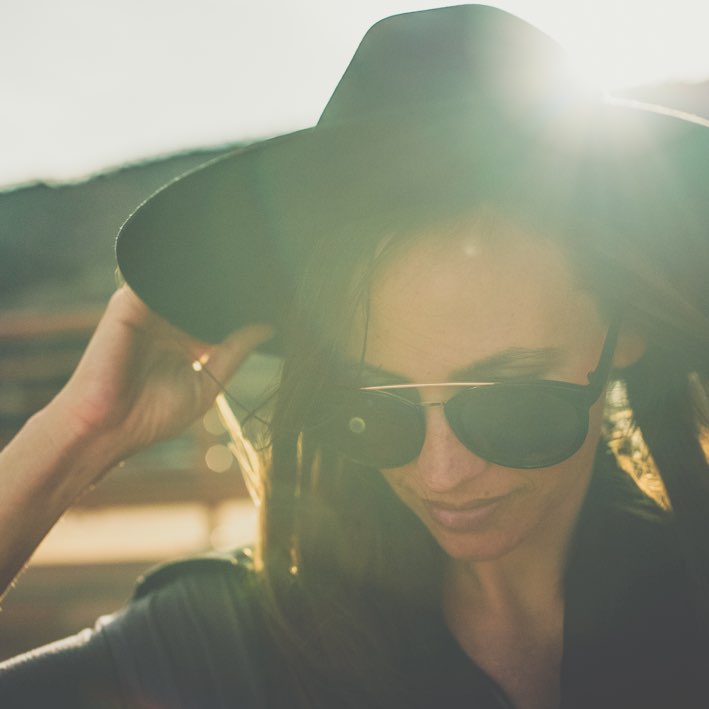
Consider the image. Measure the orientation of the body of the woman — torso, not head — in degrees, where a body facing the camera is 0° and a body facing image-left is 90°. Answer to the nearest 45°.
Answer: approximately 0°
